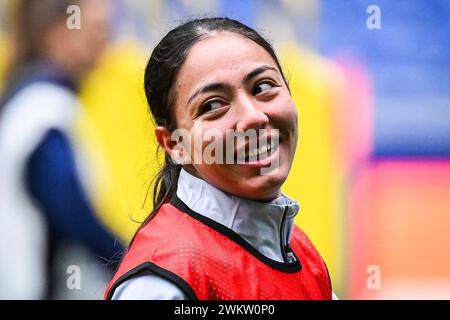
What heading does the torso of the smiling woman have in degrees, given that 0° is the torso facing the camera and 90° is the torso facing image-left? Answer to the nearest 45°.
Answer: approximately 315°

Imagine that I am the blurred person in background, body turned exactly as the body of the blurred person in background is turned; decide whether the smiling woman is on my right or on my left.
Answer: on my right

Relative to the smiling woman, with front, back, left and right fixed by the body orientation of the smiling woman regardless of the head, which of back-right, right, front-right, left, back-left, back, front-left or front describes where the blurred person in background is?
back

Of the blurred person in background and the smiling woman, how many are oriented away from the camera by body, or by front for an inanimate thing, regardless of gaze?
0

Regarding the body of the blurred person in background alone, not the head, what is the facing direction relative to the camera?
to the viewer's right
